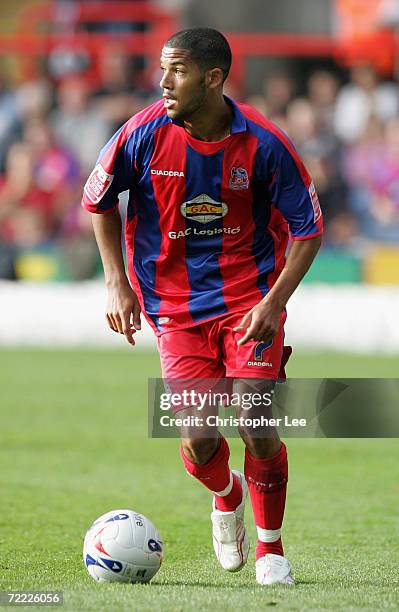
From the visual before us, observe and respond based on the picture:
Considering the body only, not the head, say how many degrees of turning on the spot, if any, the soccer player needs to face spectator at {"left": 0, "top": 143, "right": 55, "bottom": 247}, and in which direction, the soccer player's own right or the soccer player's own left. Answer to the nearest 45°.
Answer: approximately 180°

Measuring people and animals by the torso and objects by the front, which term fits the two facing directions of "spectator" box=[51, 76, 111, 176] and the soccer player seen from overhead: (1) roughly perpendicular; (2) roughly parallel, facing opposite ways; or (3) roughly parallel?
roughly parallel

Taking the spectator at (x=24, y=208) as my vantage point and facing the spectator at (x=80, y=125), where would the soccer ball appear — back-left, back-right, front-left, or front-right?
back-right

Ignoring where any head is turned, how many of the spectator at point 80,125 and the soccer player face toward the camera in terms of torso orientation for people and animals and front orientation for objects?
2

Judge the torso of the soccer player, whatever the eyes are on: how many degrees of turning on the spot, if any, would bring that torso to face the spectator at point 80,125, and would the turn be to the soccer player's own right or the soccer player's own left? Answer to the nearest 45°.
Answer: approximately 180°

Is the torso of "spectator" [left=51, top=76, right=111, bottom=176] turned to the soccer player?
yes

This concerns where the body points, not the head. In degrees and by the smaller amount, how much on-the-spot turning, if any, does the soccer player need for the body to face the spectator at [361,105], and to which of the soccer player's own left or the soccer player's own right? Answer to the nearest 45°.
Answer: approximately 180°

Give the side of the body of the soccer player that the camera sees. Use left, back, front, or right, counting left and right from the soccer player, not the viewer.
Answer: front

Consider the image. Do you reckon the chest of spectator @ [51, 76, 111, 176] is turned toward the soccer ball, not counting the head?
yes

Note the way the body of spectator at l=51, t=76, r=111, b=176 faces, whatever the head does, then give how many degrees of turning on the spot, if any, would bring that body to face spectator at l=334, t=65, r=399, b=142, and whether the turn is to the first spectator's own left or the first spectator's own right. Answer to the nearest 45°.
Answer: approximately 90° to the first spectator's own left

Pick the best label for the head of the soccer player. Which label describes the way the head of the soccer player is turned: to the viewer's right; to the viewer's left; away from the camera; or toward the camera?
to the viewer's left

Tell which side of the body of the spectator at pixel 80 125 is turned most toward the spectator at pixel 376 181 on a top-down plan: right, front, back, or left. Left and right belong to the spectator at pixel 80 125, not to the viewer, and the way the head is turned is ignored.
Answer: left
